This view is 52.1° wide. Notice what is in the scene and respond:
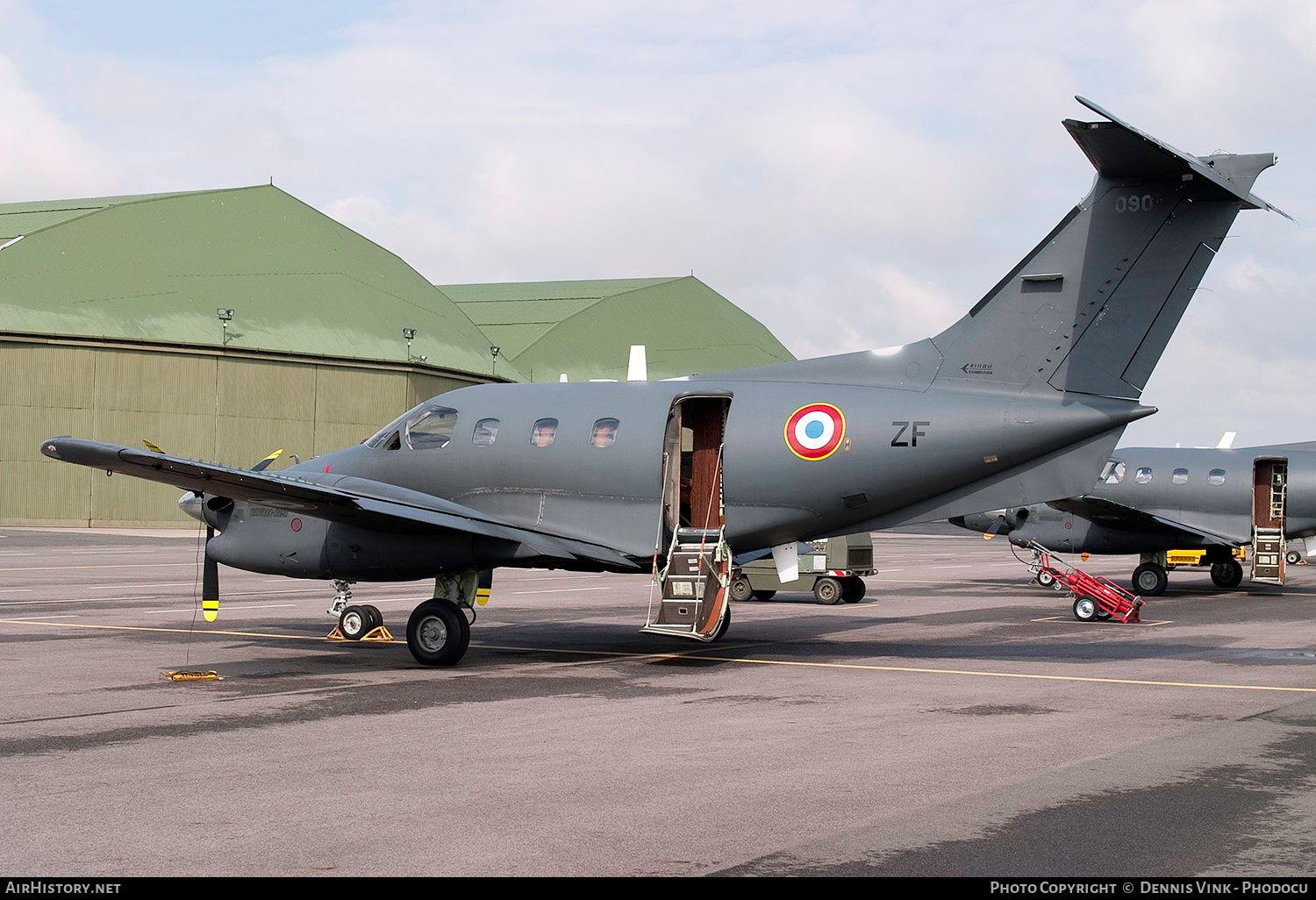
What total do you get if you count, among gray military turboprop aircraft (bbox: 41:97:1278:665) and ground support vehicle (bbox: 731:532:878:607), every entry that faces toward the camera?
0

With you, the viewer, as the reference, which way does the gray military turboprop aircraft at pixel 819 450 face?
facing away from the viewer and to the left of the viewer

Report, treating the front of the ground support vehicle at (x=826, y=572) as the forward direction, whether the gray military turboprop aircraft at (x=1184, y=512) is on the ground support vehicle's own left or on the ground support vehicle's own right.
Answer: on the ground support vehicle's own right

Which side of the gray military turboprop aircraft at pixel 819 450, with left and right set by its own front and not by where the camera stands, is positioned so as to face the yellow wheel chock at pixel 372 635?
front

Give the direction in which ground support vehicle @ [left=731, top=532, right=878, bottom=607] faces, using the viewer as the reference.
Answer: facing away from the viewer and to the left of the viewer

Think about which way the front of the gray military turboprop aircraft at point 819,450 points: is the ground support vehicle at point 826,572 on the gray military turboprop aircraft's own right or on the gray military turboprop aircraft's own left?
on the gray military turboprop aircraft's own right

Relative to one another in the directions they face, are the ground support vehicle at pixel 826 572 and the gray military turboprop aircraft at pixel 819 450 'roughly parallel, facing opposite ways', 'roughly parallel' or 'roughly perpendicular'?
roughly parallel

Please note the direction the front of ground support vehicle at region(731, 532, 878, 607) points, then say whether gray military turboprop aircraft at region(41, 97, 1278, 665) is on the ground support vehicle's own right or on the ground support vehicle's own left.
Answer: on the ground support vehicle's own left

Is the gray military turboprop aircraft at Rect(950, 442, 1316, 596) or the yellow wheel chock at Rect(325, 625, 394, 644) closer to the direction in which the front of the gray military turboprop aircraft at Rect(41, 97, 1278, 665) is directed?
the yellow wheel chock
